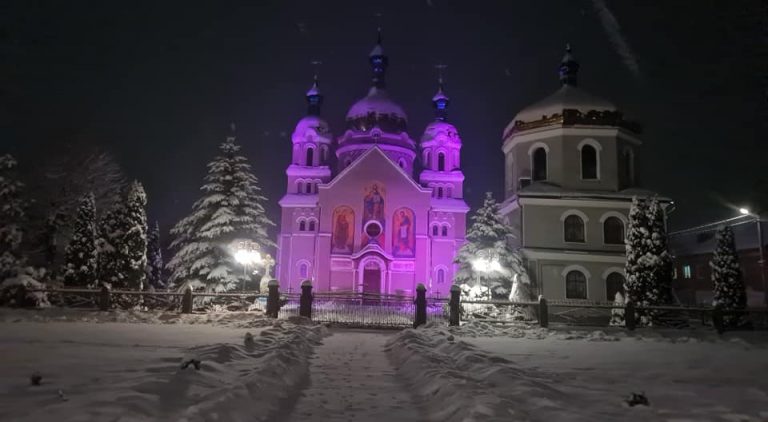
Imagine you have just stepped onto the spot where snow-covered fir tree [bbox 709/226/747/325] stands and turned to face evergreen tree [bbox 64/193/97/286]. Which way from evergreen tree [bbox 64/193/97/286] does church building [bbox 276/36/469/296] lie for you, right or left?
right

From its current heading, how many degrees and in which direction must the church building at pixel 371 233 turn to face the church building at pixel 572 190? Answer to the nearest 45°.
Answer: approximately 45° to its left

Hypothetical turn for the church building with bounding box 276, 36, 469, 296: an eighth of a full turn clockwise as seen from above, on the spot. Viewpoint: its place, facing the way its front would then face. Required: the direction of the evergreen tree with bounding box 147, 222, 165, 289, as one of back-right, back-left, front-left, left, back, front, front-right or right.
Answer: front-right

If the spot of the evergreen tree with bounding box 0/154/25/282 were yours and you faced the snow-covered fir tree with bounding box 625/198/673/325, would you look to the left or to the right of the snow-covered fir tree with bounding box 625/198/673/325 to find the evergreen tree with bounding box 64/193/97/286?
left

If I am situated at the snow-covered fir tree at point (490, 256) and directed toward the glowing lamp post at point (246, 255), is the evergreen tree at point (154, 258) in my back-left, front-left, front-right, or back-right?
front-right

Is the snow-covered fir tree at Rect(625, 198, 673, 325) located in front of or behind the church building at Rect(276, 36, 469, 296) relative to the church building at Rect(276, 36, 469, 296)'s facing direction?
in front

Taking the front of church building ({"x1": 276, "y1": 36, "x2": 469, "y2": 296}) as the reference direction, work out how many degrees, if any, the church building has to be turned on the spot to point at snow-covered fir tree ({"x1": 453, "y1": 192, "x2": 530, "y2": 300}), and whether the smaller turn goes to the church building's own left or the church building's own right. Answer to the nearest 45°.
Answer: approximately 45° to the church building's own left

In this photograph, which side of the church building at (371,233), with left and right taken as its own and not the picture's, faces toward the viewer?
front

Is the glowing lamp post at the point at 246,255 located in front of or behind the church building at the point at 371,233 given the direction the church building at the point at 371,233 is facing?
in front

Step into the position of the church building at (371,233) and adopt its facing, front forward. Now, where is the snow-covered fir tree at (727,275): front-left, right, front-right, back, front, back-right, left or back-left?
front-left

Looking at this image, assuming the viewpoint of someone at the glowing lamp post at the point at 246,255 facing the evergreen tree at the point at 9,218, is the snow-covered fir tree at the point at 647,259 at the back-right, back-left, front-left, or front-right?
back-left
